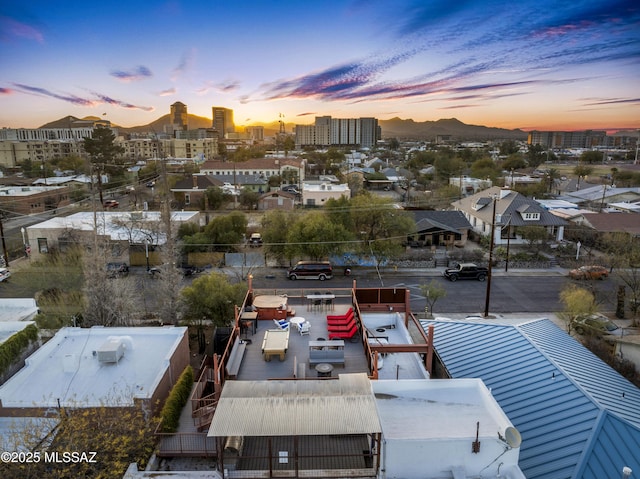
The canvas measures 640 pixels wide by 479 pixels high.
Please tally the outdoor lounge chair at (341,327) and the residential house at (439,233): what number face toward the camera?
1

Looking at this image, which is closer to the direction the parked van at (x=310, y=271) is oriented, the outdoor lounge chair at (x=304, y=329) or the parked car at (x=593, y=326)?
the outdoor lounge chair

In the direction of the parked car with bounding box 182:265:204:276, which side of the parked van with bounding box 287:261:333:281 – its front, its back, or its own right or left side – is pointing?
front

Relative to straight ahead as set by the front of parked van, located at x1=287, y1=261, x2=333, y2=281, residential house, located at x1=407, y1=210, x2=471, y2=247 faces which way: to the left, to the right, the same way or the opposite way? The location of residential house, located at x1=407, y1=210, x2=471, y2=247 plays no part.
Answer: to the left

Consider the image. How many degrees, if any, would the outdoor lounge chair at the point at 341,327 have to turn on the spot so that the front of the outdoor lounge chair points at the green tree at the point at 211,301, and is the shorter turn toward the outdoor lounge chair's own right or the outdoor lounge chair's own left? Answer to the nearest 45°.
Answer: approximately 45° to the outdoor lounge chair's own right

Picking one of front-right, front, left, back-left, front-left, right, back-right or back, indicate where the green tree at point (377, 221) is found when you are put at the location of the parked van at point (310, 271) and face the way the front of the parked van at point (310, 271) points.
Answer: back-right

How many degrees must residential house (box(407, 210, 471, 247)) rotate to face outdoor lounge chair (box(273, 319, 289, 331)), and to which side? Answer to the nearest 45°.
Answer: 0° — it already faces it

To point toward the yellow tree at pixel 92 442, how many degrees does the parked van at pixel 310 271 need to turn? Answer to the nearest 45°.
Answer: approximately 90° to its left

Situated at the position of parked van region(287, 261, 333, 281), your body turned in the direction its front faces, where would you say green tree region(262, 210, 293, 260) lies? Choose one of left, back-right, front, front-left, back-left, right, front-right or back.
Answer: front-right

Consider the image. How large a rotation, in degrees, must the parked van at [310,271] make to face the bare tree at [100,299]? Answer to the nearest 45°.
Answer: approximately 45° to its left

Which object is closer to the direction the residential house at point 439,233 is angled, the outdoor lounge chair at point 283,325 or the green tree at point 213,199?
the outdoor lounge chair

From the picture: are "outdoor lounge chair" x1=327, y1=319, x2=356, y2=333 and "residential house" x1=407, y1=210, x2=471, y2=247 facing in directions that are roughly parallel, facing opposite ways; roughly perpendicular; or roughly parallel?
roughly perpendicular

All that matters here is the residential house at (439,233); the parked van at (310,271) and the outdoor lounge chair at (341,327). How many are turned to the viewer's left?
2

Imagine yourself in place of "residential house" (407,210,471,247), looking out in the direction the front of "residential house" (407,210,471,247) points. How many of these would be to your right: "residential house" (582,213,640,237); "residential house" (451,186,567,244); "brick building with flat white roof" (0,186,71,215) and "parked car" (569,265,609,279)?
1

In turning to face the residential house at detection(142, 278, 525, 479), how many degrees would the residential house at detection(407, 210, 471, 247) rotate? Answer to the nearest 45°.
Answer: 0° — it already faces it

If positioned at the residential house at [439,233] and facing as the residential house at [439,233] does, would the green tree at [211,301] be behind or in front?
in front

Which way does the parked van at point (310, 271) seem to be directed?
to the viewer's left
